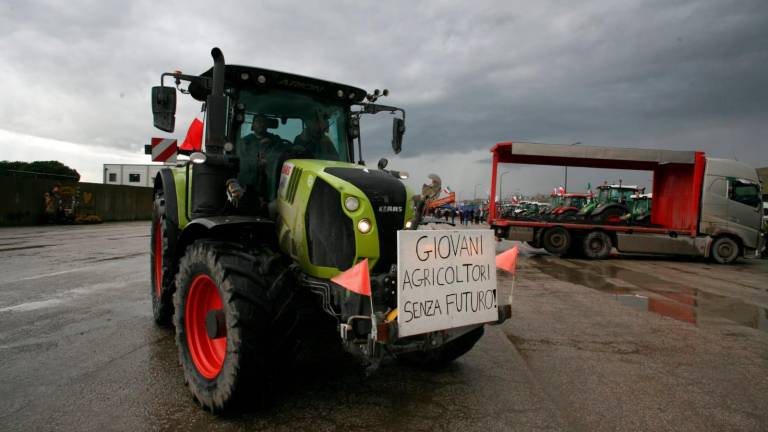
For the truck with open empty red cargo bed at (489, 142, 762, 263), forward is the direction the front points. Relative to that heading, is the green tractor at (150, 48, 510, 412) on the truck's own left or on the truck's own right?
on the truck's own right

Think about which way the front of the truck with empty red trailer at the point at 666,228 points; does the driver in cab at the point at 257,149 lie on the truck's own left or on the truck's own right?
on the truck's own right

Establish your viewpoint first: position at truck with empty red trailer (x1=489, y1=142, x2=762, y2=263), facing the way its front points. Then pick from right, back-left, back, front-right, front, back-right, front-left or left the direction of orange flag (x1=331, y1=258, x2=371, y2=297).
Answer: right

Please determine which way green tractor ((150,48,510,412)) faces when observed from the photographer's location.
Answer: facing the viewer and to the right of the viewer

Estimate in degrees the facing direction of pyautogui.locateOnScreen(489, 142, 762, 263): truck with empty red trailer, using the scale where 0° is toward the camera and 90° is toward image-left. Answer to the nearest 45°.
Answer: approximately 270°

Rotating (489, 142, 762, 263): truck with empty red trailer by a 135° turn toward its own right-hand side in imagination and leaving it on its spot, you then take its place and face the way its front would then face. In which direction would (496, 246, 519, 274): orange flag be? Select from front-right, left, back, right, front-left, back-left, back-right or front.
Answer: front-left

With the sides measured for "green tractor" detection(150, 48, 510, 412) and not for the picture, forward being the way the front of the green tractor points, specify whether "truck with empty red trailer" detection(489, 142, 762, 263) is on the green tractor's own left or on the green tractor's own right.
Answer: on the green tractor's own left

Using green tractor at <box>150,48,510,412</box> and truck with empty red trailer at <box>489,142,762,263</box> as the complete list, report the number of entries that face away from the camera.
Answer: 0

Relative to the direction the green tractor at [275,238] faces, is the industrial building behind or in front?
behind

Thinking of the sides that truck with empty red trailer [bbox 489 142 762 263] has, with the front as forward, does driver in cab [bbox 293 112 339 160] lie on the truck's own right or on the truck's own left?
on the truck's own right
